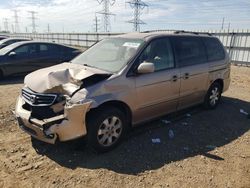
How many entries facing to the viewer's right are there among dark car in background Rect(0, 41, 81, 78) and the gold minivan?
0

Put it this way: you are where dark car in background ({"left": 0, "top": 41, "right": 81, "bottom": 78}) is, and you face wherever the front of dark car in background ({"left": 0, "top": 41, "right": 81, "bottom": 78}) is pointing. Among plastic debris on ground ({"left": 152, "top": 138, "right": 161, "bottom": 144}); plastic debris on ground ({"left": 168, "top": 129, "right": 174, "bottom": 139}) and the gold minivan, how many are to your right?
0

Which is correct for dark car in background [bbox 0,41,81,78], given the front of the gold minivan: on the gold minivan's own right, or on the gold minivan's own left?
on the gold minivan's own right

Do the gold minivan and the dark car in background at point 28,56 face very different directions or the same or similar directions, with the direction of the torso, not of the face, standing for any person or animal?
same or similar directions

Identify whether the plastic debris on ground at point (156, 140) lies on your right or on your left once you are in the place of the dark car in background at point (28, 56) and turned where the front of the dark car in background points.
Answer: on your left

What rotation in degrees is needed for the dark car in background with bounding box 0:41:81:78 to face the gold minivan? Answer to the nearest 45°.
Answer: approximately 90° to its left

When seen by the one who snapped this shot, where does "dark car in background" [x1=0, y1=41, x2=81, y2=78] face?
facing to the left of the viewer
